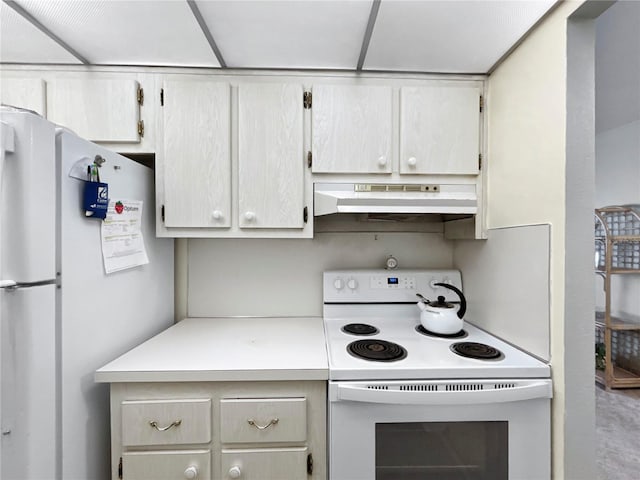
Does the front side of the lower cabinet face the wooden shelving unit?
no

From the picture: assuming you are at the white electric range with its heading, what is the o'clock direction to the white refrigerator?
The white refrigerator is roughly at 2 o'clock from the white electric range.

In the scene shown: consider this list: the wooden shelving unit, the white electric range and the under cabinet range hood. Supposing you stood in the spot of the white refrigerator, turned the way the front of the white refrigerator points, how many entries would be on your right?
0

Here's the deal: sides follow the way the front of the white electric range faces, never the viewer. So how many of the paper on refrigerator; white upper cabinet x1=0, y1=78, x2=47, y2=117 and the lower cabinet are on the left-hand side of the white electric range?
0

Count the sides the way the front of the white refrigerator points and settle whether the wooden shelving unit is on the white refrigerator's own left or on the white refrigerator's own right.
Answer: on the white refrigerator's own left

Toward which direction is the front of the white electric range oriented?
toward the camera

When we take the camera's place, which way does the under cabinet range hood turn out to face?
facing the viewer

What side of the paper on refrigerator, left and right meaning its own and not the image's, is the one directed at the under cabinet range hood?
front

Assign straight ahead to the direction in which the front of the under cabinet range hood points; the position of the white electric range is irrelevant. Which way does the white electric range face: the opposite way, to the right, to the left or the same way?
the same way

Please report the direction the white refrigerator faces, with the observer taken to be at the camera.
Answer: facing the viewer and to the left of the viewer

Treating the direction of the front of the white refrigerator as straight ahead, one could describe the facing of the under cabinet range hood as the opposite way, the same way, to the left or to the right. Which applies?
the same way

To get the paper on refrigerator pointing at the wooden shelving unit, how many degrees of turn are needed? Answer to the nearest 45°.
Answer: approximately 45° to its left

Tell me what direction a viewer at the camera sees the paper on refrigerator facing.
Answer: facing the viewer and to the right of the viewer

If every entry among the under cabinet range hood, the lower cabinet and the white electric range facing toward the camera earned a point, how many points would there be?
3
